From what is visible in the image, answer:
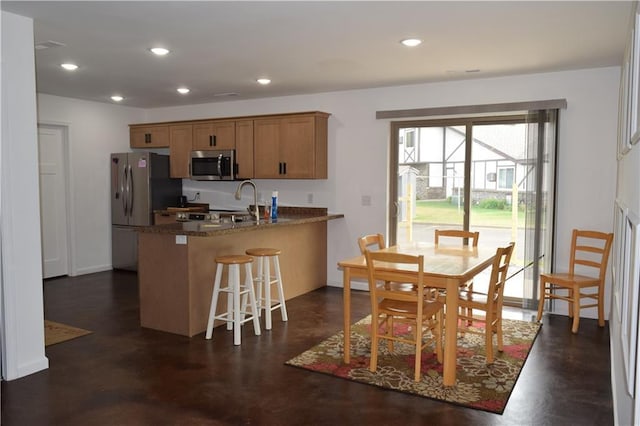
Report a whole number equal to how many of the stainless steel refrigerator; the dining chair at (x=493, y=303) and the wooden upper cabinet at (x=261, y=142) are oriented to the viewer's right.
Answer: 0

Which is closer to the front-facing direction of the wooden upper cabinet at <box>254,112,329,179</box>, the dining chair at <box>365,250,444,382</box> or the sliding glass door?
the dining chair

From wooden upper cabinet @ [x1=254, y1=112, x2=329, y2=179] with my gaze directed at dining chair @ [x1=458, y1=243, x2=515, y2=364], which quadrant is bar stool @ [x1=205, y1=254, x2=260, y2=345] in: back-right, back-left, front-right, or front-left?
front-right

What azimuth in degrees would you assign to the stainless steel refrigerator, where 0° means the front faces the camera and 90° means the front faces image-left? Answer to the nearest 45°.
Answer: approximately 45°

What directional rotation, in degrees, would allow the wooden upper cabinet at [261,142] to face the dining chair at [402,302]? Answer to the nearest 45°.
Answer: approximately 45° to its left

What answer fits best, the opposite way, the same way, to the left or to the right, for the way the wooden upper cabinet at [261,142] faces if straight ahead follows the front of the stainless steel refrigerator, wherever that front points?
the same way

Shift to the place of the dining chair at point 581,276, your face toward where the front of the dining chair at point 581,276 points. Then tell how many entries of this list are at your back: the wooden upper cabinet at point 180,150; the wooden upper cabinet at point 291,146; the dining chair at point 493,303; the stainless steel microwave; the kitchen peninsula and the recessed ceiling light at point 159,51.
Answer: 0

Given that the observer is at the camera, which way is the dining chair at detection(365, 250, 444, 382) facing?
facing away from the viewer and to the right of the viewer

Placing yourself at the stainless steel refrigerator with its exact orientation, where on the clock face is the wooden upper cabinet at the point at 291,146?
The wooden upper cabinet is roughly at 9 o'clock from the stainless steel refrigerator.

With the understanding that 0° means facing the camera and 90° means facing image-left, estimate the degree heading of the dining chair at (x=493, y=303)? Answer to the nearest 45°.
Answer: approximately 135°

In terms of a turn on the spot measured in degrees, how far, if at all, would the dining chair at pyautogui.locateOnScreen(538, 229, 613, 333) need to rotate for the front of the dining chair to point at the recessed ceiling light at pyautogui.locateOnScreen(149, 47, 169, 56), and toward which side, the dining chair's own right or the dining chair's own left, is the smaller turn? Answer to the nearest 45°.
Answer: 0° — it already faces it

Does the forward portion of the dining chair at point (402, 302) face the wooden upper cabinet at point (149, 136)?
no

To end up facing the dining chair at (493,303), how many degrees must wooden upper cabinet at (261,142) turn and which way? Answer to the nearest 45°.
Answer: approximately 90° to its left

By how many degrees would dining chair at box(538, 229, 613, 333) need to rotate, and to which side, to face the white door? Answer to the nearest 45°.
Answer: approximately 45° to its right

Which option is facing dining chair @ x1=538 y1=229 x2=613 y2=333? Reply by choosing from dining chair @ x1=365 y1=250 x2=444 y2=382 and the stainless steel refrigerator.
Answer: dining chair @ x1=365 y1=250 x2=444 y2=382
